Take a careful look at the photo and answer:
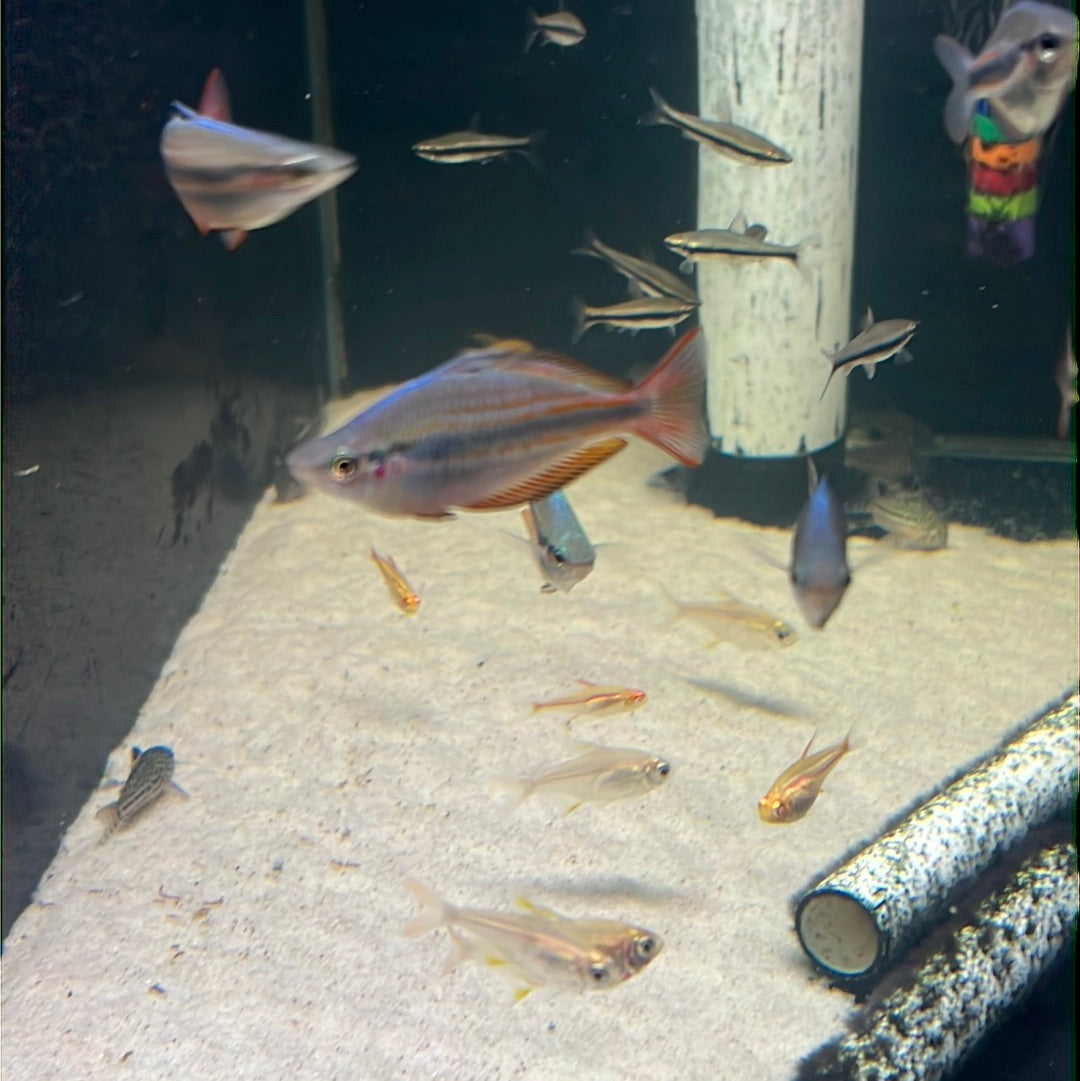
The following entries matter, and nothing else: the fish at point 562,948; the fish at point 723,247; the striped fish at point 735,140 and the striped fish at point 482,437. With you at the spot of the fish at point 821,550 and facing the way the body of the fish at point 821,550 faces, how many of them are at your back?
2

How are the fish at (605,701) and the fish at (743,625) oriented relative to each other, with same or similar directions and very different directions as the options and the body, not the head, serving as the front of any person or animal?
same or similar directions

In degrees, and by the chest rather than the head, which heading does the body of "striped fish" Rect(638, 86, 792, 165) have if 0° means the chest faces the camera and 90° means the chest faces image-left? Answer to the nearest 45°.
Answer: approximately 270°

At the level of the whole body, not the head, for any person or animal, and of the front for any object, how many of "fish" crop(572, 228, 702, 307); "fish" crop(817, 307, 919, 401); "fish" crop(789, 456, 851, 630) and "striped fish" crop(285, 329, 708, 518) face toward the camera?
1

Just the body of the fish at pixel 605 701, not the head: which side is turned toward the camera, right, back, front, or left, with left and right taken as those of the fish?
right

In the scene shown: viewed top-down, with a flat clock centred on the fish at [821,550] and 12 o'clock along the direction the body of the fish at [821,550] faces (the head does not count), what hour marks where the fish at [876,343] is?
the fish at [876,343] is roughly at 6 o'clock from the fish at [821,550].

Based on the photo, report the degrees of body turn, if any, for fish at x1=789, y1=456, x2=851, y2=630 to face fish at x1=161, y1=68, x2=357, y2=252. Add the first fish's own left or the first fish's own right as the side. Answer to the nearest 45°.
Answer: approximately 90° to the first fish's own right

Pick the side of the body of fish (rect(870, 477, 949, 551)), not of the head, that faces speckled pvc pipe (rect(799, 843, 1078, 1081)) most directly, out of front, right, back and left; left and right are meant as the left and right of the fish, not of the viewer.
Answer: right

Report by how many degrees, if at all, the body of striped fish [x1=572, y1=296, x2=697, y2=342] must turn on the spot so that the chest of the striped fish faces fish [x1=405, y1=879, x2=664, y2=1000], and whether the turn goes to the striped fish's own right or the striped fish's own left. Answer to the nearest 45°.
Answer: approximately 90° to the striped fish's own right

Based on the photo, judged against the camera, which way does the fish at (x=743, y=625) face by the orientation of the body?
to the viewer's right

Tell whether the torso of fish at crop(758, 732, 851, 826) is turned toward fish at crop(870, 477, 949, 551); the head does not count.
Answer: no

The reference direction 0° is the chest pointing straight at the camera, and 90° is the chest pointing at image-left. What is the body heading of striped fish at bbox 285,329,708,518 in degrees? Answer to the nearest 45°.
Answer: approximately 90°

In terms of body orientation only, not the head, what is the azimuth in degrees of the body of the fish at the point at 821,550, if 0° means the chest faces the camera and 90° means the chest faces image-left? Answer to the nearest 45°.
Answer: approximately 0°

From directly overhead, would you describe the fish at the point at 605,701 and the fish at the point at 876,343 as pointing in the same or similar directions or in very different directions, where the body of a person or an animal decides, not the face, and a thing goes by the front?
same or similar directions

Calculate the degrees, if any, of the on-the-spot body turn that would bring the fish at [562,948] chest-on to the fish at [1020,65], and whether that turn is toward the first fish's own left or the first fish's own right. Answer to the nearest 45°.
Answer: approximately 45° to the first fish's own left

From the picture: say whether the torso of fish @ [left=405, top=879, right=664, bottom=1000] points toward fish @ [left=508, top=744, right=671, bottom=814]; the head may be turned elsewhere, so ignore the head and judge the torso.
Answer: no
